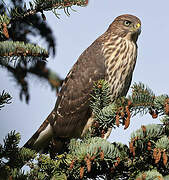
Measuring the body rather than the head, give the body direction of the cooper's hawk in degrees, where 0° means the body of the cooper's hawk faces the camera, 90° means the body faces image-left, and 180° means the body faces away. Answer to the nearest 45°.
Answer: approximately 315°

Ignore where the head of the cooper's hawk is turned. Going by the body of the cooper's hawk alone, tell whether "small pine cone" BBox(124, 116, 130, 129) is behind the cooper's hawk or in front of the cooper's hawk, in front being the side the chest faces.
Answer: in front

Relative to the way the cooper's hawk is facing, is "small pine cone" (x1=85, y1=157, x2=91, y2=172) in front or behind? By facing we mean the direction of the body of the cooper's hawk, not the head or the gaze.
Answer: in front

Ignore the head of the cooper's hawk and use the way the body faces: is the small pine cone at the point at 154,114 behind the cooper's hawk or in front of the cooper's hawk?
in front
